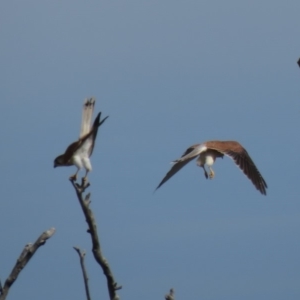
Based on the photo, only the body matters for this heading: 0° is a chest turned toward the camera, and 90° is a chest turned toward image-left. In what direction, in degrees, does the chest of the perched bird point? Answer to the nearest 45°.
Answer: approximately 90°

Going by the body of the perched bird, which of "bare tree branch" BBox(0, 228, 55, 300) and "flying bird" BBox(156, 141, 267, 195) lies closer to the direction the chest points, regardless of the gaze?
the bare tree branch
